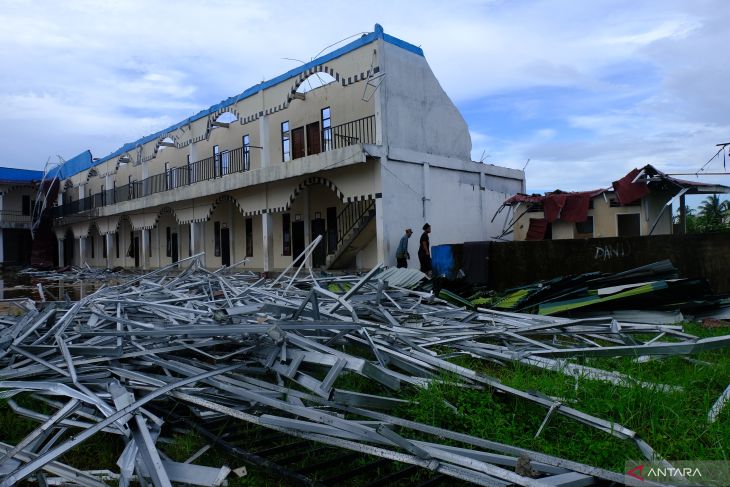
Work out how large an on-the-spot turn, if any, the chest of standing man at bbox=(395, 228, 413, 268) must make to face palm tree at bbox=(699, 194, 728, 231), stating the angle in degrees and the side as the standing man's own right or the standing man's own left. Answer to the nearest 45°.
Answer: approximately 45° to the standing man's own left

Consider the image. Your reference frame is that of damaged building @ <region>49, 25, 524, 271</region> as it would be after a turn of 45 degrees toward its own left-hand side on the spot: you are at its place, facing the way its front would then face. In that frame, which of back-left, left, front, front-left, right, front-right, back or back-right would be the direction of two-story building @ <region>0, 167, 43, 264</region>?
back-right

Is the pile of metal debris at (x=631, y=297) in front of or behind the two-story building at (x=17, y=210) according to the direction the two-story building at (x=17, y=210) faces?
in front

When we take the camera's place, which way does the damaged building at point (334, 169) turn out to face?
facing the viewer and to the left of the viewer

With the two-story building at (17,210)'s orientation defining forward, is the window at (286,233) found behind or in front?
in front

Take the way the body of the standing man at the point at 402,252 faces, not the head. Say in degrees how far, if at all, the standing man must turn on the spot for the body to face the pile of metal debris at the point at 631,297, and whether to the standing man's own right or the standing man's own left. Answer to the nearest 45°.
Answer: approximately 90° to the standing man's own right

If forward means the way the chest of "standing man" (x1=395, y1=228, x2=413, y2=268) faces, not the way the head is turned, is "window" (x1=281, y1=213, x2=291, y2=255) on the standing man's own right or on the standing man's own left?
on the standing man's own left

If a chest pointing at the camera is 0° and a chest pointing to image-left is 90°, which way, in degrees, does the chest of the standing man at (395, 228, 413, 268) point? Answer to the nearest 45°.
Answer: approximately 270°

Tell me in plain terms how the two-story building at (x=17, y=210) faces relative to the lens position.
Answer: facing the viewer

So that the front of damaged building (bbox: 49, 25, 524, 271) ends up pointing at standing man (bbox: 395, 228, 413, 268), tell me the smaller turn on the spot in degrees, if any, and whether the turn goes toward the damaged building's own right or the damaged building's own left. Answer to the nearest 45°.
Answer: approximately 45° to the damaged building's own left

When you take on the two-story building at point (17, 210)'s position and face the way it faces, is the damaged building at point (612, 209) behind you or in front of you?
in front

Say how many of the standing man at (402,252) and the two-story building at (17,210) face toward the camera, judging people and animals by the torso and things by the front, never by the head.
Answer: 1
